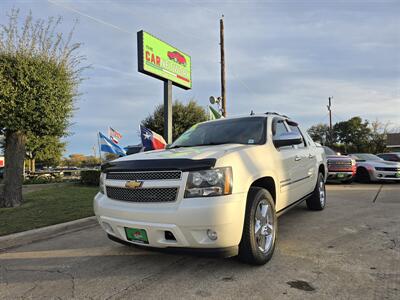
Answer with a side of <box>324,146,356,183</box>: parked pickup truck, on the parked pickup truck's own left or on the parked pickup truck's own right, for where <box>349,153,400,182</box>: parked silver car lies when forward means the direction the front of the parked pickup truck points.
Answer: on the parked pickup truck's own left

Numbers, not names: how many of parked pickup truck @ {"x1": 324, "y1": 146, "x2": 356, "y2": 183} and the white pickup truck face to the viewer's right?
0

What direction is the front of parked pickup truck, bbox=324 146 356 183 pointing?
toward the camera

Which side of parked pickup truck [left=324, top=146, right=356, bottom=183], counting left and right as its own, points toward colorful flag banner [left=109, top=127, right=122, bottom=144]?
right

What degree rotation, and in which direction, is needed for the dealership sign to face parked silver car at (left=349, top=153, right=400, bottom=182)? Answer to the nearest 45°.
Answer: approximately 45° to its left

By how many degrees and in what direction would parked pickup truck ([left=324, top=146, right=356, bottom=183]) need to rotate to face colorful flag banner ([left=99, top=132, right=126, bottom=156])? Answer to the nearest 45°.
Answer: approximately 90° to its right

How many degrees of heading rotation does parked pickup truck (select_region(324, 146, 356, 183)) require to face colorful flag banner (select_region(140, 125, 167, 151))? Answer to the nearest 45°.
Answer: approximately 45° to its right

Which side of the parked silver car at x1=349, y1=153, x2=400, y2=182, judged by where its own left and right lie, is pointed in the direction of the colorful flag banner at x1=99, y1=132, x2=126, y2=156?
right

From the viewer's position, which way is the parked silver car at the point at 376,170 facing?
facing the viewer and to the right of the viewer

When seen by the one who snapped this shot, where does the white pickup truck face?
facing the viewer and to the left of the viewer

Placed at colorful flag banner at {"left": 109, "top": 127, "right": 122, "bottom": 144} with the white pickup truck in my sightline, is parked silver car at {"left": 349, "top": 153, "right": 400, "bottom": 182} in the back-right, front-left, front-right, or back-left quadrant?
front-left

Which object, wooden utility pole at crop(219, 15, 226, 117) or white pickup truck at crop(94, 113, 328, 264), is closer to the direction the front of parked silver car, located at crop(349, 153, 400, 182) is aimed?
the white pickup truck

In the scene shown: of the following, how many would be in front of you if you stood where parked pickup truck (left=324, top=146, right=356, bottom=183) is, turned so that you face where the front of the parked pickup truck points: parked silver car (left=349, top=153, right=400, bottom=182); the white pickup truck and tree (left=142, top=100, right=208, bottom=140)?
1

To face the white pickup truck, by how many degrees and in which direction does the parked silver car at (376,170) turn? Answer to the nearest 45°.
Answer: approximately 45° to its right
